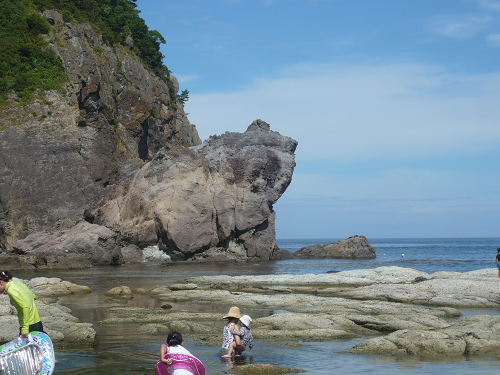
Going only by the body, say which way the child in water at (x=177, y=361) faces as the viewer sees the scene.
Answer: away from the camera

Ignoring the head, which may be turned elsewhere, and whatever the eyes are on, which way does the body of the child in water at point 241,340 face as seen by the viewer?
to the viewer's left

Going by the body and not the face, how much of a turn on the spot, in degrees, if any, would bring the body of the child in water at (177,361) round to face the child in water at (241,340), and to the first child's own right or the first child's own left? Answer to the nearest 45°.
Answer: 0° — they already face them
